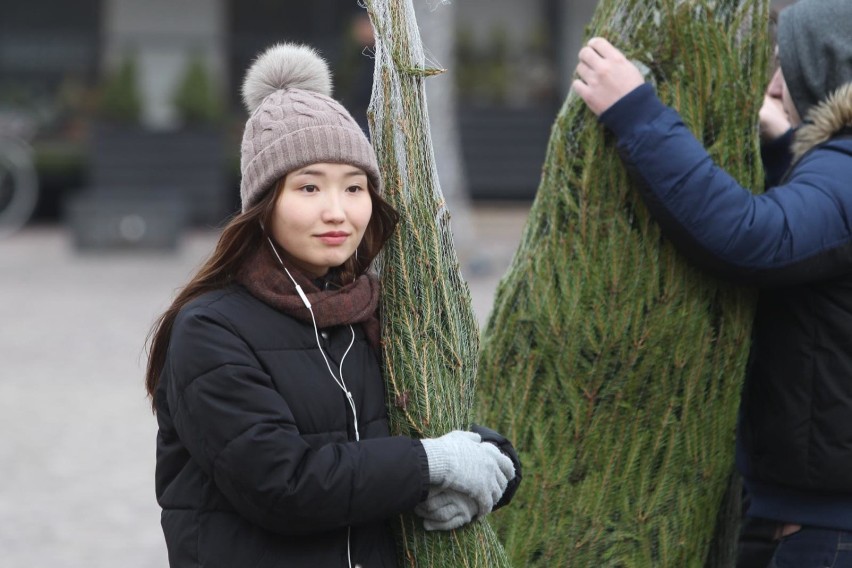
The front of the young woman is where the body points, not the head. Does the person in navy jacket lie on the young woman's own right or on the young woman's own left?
on the young woman's own left

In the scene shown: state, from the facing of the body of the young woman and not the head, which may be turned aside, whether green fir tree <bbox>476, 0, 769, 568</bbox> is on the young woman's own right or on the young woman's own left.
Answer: on the young woman's own left

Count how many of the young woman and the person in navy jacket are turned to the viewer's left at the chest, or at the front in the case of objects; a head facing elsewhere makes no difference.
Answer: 1

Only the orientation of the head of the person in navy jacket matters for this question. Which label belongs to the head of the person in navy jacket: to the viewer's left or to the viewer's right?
to the viewer's left

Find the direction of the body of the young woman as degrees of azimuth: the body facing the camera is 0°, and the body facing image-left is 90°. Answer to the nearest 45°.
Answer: approximately 315°

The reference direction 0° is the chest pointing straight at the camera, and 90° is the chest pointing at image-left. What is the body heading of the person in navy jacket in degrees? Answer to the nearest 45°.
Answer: approximately 90°

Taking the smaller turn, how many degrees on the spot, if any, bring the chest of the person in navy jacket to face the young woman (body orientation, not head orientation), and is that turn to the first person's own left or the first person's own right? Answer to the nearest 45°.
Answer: approximately 45° to the first person's own left
